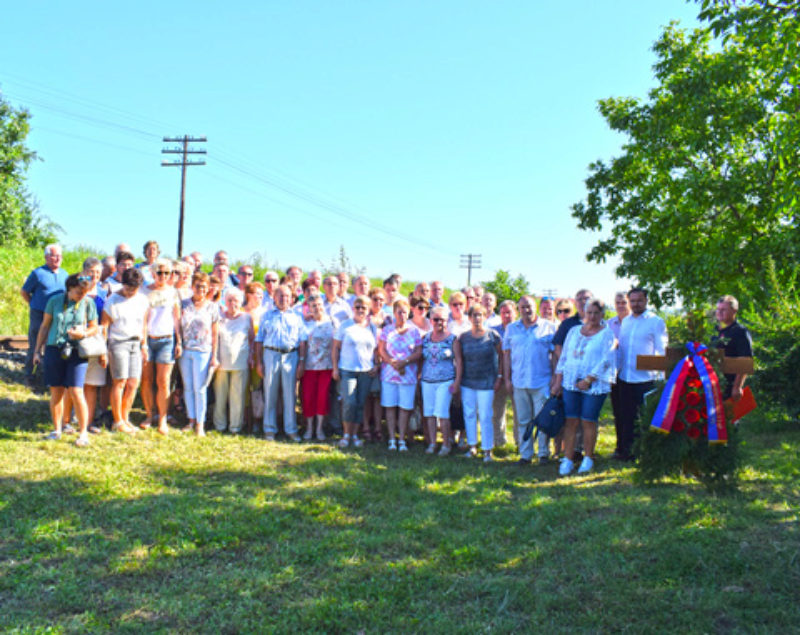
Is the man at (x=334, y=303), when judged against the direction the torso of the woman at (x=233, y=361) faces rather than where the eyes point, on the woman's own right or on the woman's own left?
on the woman's own left

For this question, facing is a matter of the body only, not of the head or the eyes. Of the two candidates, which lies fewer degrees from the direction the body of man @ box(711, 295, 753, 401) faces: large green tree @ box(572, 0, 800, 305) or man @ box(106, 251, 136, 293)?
the man

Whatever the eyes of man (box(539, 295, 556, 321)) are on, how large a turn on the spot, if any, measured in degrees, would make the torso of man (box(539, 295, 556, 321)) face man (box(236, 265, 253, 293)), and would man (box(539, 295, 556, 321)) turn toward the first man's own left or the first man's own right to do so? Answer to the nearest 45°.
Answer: approximately 90° to the first man's own right

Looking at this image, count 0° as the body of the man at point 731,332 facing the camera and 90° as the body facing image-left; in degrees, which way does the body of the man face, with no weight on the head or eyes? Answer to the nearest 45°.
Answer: approximately 45°

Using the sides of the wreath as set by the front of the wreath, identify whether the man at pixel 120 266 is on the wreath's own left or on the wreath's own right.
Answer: on the wreath's own right

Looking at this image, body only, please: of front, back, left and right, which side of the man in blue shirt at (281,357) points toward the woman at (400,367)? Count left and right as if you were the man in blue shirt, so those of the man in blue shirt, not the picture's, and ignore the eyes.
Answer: left

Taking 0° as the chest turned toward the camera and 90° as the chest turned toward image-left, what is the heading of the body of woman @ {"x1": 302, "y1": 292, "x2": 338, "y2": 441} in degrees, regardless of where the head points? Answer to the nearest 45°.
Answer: approximately 0°

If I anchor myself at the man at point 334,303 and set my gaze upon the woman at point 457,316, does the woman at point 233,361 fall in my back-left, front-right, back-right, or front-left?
back-right
